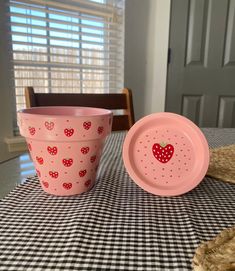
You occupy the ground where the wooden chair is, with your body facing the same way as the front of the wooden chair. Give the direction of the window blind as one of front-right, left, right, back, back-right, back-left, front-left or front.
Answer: back

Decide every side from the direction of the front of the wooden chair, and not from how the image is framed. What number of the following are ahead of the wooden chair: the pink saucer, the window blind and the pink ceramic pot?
2

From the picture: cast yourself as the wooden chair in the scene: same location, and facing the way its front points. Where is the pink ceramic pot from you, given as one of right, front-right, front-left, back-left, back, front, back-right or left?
front

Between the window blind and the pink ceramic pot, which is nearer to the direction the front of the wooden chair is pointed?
the pink ceramic pot

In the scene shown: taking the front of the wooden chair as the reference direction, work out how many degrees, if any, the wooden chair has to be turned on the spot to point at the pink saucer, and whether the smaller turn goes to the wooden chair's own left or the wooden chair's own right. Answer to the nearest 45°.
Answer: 0° — it already faces it

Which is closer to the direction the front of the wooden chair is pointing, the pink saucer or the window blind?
the pink saucer

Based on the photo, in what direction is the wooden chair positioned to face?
toward the camera
